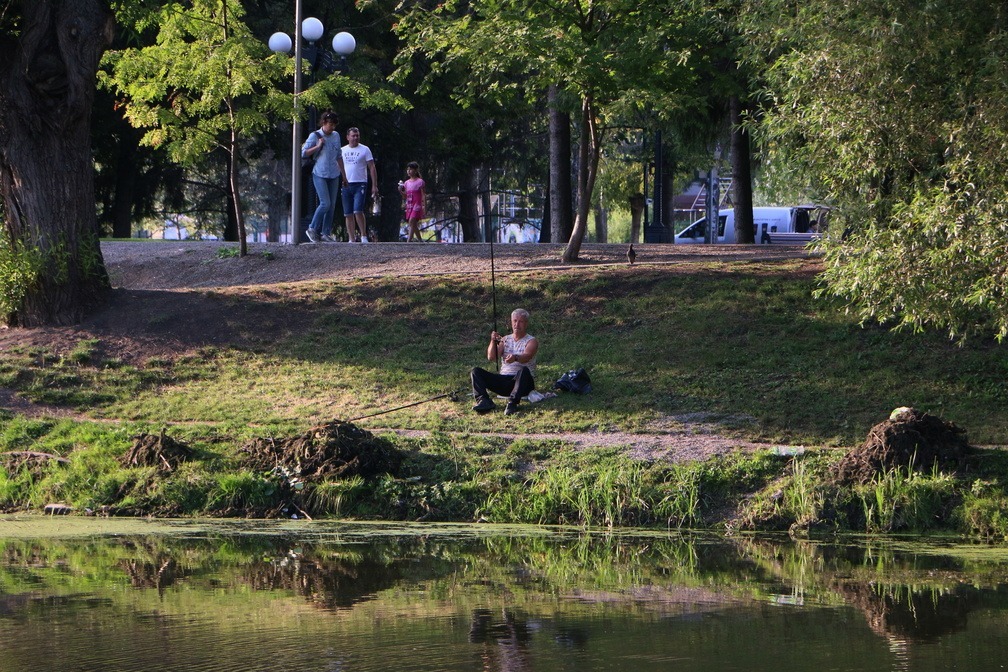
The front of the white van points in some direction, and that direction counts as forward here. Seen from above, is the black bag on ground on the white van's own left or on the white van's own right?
on the white van's own left

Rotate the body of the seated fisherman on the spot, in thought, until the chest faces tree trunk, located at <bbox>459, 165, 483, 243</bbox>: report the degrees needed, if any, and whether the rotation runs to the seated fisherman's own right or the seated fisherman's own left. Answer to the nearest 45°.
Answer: approximately 135° to the seated fisherman's own right

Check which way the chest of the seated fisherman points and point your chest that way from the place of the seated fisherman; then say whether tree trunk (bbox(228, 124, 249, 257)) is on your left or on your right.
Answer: on your right

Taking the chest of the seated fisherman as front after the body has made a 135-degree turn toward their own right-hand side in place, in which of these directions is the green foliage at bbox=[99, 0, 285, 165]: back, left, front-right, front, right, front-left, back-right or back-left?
front-left

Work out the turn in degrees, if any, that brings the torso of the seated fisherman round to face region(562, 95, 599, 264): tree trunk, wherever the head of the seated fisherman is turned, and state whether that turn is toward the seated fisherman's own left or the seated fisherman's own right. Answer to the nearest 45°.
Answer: approximately 135° to the seated fisherman's own right

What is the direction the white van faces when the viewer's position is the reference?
facing to the left of the viewer

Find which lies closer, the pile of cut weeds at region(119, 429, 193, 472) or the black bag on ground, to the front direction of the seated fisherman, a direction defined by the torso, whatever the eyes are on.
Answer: the pile of cut weeds

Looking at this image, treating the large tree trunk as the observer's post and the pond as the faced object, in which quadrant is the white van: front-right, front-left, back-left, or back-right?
back-left

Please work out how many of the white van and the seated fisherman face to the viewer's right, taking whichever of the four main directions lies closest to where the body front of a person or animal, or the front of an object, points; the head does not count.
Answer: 0

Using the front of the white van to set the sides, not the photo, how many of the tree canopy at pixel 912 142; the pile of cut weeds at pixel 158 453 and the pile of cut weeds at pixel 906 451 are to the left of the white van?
3

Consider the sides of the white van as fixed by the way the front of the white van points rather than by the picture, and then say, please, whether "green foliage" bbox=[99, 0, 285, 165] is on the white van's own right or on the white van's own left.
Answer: on the white van's own left

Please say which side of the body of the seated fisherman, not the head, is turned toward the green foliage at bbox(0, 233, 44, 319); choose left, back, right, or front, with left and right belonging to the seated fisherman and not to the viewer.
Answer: right

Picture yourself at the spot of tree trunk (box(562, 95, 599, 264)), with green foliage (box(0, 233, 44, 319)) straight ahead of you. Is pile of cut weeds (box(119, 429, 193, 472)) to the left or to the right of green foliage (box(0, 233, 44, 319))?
left

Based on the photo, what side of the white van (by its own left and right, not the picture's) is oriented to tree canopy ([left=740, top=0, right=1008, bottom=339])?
left

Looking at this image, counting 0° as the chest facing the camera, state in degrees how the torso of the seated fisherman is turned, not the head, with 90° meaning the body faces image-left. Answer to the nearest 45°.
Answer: approximately 45°
